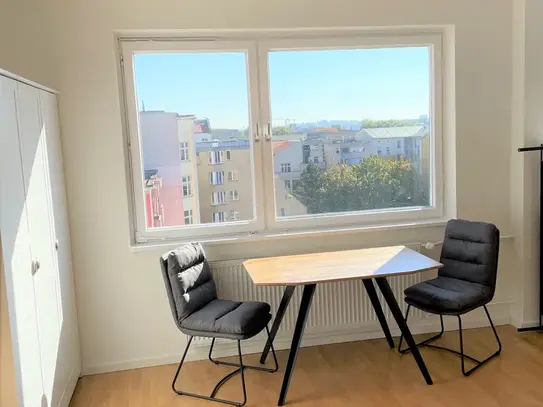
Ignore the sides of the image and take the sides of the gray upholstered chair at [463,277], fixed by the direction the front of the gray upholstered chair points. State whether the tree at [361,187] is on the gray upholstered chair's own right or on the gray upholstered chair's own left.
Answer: on the gray upholstered chair's own right

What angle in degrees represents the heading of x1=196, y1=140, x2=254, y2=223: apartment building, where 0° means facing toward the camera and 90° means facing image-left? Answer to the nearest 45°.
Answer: approximately 0°

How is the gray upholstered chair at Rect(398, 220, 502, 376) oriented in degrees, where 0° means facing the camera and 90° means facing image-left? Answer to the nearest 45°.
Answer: approximately 45°

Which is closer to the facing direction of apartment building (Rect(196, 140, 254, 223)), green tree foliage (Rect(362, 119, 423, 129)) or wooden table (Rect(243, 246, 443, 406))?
the wooden table

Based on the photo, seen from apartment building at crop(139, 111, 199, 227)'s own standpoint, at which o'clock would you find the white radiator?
The white radiator is roughly at 11 o'clock from the apartment building.

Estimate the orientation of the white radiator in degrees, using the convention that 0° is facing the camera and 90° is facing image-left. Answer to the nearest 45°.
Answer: approximately 0°
